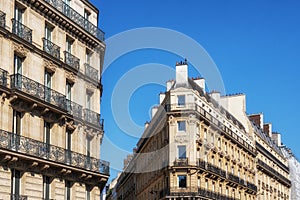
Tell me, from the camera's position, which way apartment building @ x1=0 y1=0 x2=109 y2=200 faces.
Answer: facing the viewer and to the right of the viewer
